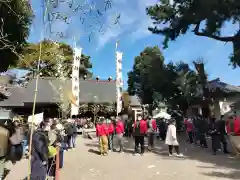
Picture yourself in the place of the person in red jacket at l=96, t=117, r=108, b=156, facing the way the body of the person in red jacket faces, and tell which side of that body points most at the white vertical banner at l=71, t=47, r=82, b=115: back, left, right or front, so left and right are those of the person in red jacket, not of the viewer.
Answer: front

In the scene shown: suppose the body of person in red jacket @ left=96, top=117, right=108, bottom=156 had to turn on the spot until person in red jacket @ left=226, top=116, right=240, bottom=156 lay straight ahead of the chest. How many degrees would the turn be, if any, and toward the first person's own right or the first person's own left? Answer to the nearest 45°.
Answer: approximately 90° to the first person's own right

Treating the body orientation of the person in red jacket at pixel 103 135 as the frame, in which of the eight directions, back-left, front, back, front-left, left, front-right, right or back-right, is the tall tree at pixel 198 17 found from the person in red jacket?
front-right

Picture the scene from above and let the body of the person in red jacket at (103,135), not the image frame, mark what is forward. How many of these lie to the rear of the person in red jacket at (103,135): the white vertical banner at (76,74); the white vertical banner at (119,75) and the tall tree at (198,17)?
0

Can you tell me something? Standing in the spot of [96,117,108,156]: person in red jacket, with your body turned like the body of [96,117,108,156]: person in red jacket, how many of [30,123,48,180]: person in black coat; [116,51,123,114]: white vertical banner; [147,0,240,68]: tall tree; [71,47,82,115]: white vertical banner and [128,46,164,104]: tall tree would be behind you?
1

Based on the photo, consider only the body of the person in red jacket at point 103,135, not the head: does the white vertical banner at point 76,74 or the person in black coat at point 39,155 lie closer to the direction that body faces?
the white vertical banner

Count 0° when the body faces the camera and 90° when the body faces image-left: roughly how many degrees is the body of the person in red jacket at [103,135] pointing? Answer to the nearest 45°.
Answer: approximately 180°

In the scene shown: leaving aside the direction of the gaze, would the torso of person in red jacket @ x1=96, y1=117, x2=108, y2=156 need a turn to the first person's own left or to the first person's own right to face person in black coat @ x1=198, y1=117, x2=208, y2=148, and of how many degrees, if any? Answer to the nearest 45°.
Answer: approximately 90° to the first person's own right

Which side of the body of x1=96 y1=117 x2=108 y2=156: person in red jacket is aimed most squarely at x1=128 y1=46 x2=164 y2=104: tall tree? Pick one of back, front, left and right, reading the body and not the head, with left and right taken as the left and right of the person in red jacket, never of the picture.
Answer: front

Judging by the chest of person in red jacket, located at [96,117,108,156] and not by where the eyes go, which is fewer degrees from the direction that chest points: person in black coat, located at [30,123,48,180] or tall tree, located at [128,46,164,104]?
the tall tree

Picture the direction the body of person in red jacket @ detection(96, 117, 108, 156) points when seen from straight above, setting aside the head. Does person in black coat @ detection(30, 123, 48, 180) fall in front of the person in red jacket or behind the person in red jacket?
behind

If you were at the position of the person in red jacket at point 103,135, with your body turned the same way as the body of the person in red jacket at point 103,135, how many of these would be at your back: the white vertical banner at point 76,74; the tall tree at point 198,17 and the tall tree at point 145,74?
0
